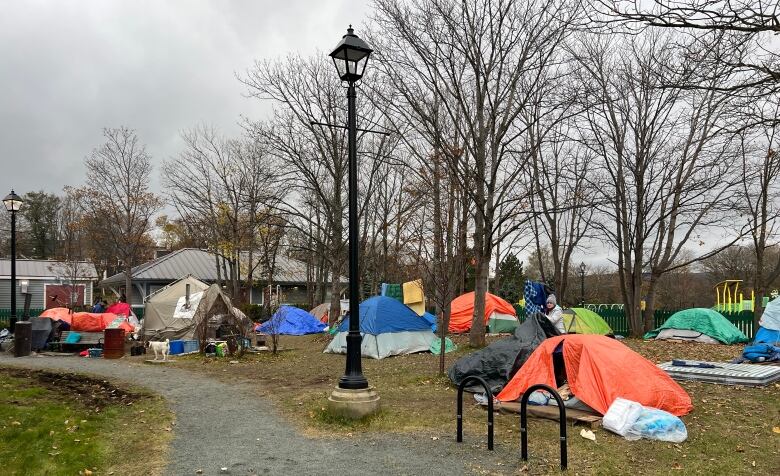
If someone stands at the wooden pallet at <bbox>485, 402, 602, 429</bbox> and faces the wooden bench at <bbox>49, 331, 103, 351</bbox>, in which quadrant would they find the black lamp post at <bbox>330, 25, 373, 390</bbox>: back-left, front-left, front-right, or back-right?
front-left

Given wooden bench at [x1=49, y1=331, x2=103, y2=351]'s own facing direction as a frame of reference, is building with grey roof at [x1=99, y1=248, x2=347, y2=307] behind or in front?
behind

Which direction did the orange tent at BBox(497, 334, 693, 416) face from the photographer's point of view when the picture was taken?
facing the viewer and to the left of the viewer

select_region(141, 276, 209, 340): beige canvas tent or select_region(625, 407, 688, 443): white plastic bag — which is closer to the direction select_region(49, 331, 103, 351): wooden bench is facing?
the white plastic bag

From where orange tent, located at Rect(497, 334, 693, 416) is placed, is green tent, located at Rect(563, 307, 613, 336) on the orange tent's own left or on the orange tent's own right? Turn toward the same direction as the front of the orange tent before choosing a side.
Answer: on the orange tent's own right

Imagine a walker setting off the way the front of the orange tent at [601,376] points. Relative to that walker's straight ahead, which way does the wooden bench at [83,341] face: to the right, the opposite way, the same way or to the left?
to the left

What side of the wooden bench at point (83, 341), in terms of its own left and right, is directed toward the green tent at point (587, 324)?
left

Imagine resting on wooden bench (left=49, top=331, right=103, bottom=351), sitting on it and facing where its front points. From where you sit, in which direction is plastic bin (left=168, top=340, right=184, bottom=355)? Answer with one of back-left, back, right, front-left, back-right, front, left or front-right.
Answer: front-left

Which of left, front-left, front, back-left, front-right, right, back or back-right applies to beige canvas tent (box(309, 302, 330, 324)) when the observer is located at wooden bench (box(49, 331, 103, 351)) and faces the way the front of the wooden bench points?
back-left

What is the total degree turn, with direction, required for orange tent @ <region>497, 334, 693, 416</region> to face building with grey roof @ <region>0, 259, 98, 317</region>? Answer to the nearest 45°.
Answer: approximately 90° to its right

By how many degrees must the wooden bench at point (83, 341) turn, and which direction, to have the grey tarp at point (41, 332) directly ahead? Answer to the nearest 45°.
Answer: approximately 90° to its right

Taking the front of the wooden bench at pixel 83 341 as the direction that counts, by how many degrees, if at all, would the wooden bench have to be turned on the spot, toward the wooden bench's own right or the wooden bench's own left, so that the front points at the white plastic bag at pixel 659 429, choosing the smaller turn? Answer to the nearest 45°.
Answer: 0° — it already faces it

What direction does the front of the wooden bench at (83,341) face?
toward the camera

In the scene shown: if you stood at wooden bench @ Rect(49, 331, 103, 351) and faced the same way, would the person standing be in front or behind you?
in front

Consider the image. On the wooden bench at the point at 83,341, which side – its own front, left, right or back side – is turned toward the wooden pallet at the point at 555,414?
front
